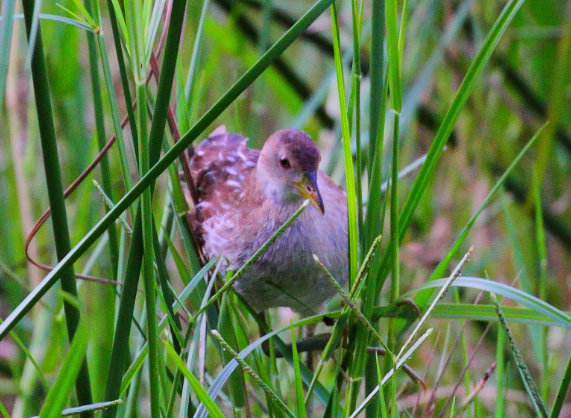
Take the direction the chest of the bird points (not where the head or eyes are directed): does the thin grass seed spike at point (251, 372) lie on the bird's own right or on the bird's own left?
on the bird's own right

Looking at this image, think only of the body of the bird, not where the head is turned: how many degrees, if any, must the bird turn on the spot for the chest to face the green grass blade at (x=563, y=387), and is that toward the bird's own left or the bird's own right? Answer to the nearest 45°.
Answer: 0° — it already faces it

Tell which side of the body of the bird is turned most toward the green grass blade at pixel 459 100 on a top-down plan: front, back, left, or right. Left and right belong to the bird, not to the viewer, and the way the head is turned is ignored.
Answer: left

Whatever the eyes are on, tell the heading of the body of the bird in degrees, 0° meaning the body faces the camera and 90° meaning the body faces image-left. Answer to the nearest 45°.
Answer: approximately 315°

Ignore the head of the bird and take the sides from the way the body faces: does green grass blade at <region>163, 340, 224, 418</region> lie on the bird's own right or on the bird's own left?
on the bird's own right
